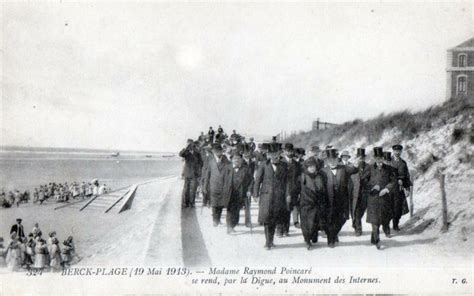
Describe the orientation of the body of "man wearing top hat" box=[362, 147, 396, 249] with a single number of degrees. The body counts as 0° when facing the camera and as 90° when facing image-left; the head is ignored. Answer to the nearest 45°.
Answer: approximately 0°

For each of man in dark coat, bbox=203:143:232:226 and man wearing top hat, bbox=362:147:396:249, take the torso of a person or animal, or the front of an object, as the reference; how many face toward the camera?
2

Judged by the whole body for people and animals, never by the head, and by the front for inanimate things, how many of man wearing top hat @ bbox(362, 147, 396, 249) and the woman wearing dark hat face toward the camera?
2

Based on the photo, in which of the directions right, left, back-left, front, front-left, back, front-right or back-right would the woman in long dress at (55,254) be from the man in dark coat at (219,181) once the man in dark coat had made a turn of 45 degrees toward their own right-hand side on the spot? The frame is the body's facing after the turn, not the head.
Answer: front-right

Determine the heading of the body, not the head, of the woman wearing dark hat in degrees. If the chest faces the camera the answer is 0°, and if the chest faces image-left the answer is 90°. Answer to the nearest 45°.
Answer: approximately 0°

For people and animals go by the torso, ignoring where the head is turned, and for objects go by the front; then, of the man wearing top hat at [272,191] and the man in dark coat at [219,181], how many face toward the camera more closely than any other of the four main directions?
2
